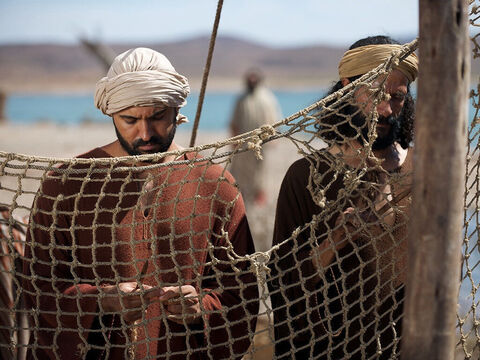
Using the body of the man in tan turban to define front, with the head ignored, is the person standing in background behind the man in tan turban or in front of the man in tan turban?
behind

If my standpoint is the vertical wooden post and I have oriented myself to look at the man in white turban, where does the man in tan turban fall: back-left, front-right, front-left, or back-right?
front-right

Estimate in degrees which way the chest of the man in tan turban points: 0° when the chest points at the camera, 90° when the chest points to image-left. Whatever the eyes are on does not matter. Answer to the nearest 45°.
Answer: approximately 315°

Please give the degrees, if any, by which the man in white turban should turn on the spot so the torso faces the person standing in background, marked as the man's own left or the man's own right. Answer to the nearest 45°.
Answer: approximately 180°

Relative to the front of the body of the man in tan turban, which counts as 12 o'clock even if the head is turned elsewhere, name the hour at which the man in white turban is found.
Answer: The man in white turban is roughly at 4 o'clock from the man in tan turban.

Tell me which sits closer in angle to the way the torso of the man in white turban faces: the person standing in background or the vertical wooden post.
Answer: the vertical wooden post

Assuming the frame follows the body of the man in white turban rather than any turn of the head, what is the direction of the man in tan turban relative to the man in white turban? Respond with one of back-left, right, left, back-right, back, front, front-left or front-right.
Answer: left

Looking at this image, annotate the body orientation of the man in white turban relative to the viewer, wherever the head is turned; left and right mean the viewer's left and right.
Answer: facing the viewer
